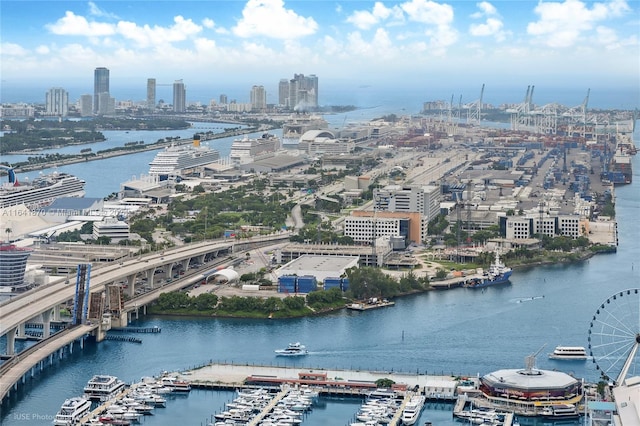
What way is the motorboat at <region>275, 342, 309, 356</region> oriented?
to the viewer's left

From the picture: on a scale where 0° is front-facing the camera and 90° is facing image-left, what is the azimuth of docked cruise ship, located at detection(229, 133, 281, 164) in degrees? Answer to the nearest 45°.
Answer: approximately 45°

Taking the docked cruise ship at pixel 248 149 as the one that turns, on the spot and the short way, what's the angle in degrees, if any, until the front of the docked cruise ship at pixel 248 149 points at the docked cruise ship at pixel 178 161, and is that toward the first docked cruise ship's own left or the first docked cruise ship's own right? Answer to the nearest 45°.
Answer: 0° — it already faces it

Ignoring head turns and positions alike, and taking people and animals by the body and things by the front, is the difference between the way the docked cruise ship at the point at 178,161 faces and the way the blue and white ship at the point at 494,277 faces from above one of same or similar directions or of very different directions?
very different directions

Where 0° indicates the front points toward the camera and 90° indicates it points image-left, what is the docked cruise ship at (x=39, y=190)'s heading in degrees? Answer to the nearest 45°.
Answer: approximately 225°

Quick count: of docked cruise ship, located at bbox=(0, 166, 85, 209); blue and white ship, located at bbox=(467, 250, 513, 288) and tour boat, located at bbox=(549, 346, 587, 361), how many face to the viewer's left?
1

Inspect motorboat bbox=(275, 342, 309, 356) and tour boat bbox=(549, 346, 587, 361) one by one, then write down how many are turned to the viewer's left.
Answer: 2

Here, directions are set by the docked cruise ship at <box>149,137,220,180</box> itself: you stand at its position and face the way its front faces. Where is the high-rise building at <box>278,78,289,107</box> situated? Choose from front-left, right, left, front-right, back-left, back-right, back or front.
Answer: back-right

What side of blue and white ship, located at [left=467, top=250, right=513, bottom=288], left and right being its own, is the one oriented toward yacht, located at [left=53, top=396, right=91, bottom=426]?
back

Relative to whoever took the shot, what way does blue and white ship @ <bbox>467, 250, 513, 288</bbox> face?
facing away from the viewer and to the right of the viewer

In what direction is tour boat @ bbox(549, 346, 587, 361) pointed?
to the viewer's left

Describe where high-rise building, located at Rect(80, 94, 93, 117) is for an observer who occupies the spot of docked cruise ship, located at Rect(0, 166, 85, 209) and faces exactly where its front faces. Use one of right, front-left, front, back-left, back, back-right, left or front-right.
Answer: front-left

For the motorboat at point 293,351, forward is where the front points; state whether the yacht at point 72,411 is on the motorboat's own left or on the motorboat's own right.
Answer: on the motorboat's own left
